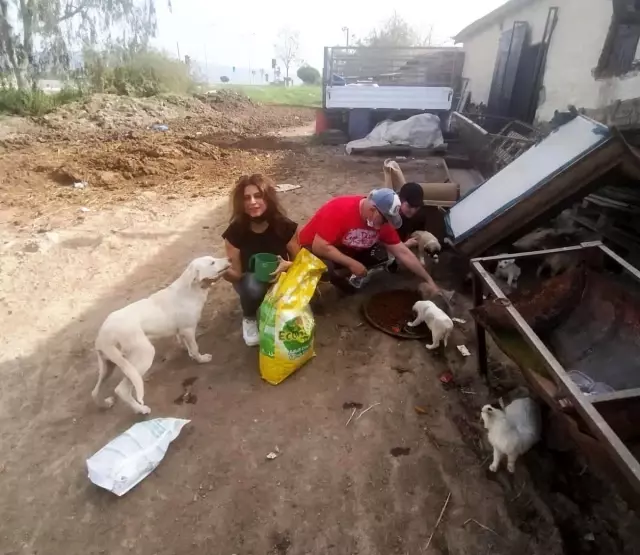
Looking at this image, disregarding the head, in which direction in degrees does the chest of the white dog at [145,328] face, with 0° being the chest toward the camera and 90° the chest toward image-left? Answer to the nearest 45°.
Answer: approximately 225°

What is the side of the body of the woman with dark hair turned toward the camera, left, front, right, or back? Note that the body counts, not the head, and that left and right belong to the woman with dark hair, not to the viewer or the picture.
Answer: front

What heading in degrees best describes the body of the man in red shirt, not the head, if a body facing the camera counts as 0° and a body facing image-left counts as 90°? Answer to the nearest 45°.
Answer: approximately 315°

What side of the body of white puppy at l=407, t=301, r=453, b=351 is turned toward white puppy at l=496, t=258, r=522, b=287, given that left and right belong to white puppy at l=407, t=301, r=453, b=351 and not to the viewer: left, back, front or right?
right

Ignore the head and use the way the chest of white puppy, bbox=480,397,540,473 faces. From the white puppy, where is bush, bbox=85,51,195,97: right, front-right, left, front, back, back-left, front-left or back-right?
right

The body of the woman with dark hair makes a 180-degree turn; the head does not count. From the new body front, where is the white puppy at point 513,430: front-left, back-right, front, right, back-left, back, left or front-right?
back-right

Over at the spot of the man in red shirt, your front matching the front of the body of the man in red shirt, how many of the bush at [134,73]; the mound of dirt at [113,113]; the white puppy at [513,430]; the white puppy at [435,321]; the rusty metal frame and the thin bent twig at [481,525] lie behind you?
2

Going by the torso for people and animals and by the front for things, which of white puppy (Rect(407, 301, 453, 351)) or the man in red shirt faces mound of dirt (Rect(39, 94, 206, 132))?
the white puppy

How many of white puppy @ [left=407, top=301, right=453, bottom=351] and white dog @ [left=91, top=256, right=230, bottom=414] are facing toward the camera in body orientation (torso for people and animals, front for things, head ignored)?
0

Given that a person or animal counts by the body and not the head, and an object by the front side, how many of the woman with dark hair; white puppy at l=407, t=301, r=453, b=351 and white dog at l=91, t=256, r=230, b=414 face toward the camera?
1

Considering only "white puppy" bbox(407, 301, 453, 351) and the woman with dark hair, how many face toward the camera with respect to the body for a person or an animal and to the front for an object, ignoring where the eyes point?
1

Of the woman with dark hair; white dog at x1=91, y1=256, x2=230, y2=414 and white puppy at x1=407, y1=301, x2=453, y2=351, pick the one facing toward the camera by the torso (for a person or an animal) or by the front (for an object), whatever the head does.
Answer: the woman with dark hair

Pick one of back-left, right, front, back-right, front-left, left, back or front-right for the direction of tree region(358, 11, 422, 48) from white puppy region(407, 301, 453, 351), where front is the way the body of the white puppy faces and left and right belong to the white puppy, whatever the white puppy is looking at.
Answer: front-right

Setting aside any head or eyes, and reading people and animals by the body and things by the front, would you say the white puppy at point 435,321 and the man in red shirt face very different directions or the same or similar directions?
very different directions
